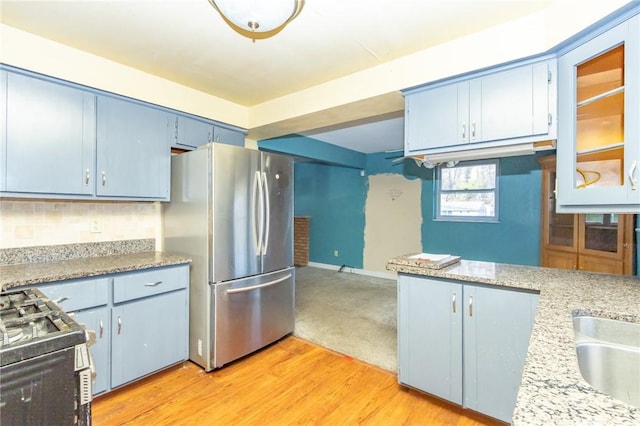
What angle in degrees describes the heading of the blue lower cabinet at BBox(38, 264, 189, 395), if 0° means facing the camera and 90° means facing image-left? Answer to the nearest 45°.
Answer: approximately 315°

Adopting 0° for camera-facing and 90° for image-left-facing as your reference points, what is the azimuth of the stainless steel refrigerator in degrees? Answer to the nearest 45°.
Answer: approximately 315°

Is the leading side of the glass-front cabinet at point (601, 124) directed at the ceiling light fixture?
yes

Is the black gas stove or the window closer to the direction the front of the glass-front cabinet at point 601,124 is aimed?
the black gas stove

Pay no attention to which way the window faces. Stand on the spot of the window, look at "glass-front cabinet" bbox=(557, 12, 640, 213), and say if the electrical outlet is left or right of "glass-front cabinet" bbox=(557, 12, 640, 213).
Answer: right

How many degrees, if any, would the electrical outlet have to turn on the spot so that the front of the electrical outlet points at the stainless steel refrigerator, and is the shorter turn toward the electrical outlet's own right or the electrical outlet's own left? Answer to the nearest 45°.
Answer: approximately 45° to the electrical outlet's own left

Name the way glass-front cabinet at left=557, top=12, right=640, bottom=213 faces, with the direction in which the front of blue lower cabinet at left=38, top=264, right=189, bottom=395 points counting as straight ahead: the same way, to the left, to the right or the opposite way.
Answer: the opposite way
